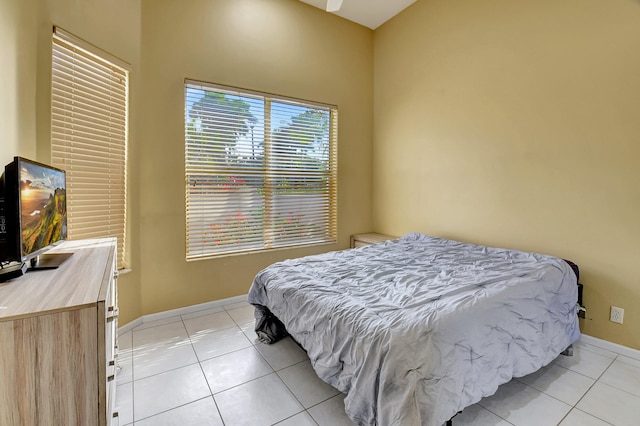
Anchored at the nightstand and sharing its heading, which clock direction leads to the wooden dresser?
The wooden dresser is roughly at 11 o'clock from the nightstand.

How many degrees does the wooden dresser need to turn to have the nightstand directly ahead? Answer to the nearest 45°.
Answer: approximately 45° to its left

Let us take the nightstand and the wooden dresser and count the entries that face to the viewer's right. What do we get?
1

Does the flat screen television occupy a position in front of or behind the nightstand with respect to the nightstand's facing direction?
in front

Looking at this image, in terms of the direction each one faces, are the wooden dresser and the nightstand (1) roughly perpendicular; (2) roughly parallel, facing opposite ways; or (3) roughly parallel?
roughly parallel, facing opposite ways

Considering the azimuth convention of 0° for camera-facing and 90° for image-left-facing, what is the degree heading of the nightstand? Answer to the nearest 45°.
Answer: approximately 45°

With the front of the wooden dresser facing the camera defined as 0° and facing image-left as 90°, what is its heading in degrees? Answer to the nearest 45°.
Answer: approximately 270°
